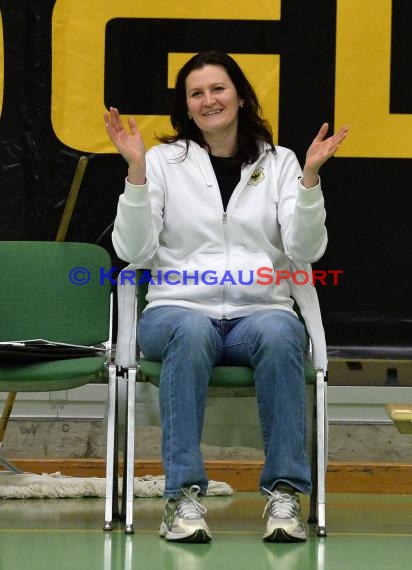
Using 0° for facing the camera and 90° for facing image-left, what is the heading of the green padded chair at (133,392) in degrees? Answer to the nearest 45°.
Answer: approximately 0°

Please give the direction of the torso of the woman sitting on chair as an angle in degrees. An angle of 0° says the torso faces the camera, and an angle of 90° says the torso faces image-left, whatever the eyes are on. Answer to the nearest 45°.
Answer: approximately 0°

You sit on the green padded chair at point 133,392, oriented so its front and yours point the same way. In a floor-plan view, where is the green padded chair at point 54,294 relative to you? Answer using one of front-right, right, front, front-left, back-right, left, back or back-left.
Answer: back-right

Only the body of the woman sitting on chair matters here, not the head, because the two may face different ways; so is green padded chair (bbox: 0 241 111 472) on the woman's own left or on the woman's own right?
on the woman's own right

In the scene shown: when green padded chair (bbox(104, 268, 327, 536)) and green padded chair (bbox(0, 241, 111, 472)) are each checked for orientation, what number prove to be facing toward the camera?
2
